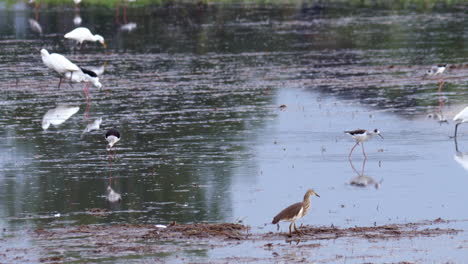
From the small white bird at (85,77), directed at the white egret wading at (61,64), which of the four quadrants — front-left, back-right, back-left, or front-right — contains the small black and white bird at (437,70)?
back-right

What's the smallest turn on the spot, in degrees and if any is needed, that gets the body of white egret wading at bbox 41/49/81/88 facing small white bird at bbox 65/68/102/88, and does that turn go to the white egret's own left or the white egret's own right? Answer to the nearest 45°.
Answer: approximately 135° to the white egret's own left

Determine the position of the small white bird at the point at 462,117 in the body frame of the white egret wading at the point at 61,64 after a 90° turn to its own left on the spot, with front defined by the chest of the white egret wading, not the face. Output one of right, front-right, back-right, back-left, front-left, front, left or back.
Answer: front-left

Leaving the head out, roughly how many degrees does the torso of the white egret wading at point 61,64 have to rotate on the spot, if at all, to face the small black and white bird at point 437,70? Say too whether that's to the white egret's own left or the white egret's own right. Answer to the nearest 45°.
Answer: approximately 180°

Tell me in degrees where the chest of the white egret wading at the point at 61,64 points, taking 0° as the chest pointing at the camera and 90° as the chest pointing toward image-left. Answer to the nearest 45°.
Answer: approximately 90°
